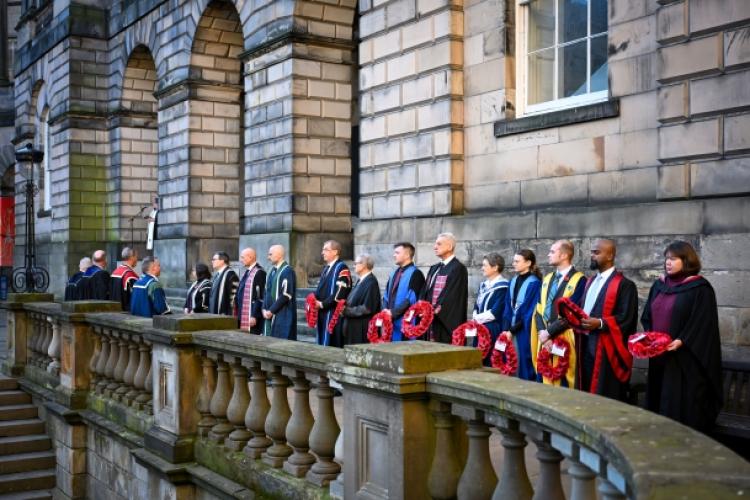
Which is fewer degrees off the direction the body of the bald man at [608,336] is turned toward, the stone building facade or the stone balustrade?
the stone balustrade

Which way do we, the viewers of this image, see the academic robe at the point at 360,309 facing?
facing to the left of the viewer

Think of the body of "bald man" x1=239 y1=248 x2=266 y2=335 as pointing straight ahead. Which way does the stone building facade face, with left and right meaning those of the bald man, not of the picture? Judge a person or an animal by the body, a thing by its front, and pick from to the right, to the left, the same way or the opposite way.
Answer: the same way

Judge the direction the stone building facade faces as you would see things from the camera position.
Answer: facing the viewer and to the left of the viewer

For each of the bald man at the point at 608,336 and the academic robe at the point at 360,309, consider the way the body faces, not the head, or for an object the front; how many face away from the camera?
0

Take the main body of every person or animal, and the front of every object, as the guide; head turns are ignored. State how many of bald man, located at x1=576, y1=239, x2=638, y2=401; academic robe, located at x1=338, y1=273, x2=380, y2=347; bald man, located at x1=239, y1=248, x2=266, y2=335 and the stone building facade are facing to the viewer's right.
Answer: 0

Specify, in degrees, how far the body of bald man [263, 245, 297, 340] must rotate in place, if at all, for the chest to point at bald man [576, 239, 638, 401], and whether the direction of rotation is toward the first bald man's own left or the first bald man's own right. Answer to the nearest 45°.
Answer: approximately 90° to the first bald man's own left

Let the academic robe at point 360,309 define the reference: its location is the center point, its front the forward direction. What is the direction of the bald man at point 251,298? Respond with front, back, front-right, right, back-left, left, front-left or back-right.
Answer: front-right

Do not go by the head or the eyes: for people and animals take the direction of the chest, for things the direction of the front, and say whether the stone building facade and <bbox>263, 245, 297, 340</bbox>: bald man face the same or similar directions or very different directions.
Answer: same or similar directions

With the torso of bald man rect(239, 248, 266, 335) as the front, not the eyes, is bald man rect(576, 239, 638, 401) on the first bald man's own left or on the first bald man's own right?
on the first bald man's own left

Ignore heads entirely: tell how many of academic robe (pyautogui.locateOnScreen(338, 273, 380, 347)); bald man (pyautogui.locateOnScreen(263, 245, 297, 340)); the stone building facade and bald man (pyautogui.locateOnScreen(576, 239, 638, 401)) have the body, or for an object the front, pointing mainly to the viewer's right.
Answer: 0

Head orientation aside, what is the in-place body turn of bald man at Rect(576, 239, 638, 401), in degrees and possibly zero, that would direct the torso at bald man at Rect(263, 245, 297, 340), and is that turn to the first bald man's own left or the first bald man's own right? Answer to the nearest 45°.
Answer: approximately 90° to the first bald man's own right

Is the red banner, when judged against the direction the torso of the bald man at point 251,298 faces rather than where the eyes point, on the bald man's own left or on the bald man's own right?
on the bald man's own right

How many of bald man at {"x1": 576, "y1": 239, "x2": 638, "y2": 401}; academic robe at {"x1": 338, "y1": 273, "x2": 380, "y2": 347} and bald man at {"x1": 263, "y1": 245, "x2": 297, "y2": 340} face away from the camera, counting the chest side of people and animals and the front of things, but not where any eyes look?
0

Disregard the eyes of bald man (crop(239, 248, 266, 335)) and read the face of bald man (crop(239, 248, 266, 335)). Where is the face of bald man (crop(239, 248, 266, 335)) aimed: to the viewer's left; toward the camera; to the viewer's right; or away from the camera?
to the viewer's left
